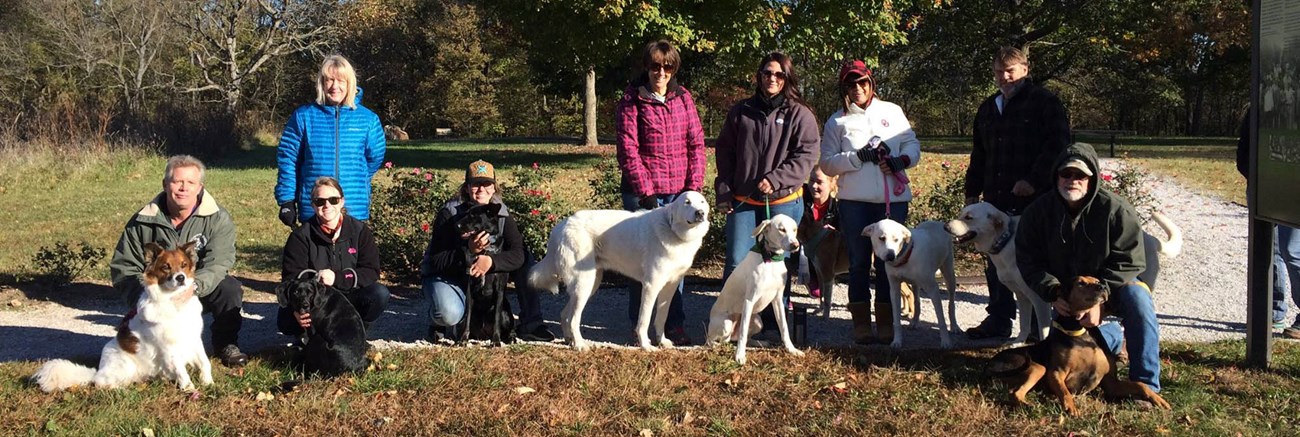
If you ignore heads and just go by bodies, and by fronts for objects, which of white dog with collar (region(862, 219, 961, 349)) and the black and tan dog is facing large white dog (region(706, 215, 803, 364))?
the white dog with collar

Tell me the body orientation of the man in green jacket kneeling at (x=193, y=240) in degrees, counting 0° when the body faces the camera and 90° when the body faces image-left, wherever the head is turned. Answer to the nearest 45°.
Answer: approximately 0°

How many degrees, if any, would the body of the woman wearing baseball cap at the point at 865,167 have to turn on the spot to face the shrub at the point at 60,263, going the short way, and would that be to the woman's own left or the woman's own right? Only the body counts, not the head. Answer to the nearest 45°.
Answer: approximately 90° to the woman's own right

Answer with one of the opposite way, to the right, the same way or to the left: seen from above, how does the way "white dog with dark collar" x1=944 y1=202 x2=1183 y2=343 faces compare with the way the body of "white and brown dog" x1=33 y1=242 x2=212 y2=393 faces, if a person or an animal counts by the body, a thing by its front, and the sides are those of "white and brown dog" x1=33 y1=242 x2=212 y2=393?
the opposite way

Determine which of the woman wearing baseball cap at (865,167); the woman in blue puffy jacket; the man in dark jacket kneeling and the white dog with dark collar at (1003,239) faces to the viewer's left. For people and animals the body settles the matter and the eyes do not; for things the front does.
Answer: the white dog with dark collar

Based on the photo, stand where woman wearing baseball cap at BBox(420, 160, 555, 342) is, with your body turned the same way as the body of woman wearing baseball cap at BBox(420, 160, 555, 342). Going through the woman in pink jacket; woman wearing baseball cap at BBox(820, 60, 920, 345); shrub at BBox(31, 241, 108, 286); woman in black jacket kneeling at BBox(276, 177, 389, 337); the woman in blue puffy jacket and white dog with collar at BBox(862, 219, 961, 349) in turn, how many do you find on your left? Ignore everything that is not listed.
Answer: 3

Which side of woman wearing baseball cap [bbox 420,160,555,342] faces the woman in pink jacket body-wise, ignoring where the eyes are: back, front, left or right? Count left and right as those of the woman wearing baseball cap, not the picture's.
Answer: left

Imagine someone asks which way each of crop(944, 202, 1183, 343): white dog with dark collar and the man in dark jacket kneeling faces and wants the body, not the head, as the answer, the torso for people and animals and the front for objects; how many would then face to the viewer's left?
1

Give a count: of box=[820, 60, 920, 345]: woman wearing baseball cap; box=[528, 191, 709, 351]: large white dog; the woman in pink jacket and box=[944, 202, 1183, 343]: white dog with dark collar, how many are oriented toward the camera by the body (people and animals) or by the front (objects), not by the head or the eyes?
2

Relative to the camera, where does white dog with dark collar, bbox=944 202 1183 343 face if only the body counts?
to the viewer's left

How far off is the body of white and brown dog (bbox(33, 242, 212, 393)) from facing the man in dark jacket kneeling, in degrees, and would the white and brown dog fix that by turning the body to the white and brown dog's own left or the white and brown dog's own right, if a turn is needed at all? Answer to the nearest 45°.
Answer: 0° — it already faces them

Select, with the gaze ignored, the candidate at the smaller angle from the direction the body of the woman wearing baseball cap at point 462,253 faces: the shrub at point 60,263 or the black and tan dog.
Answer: the black and tan dog
